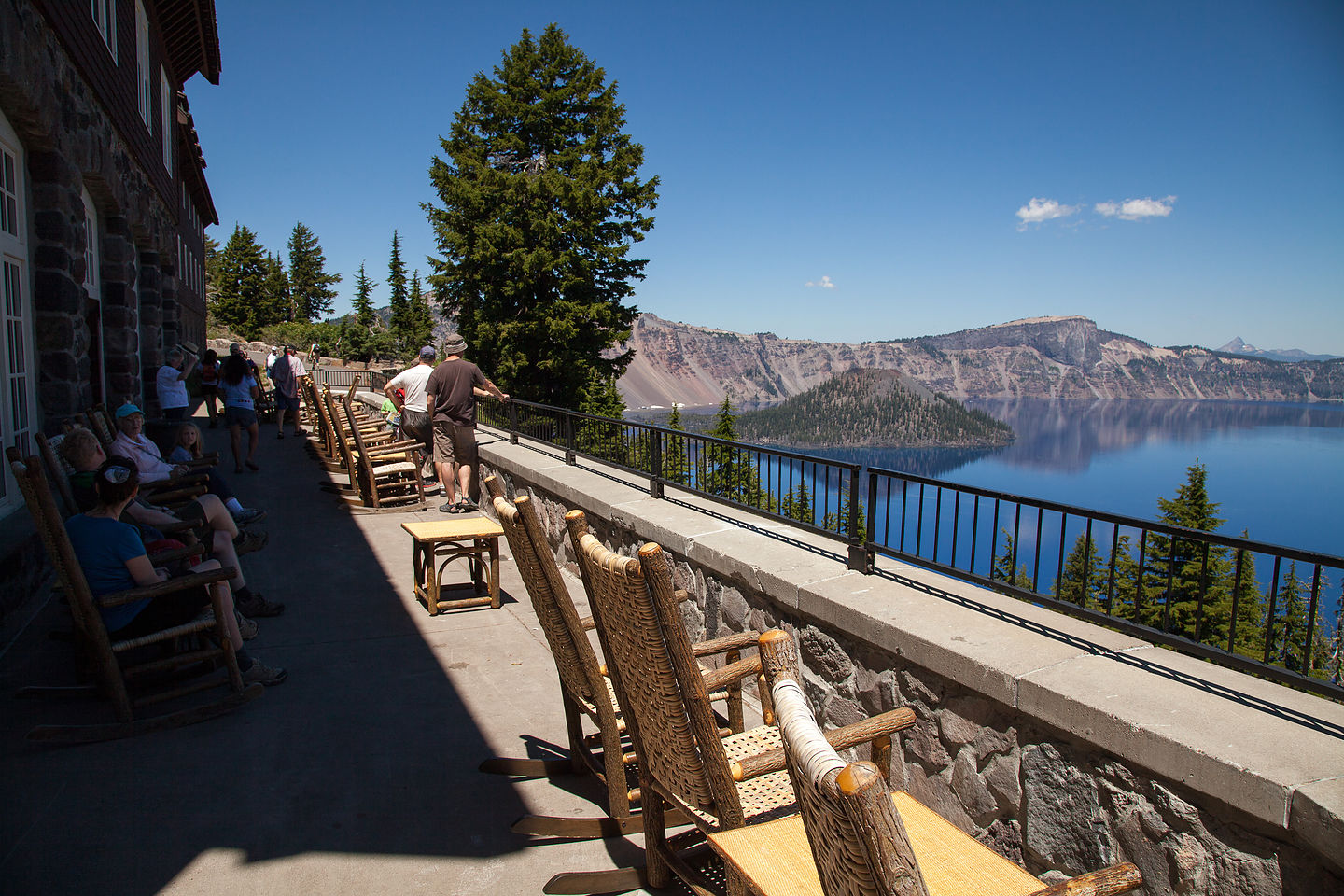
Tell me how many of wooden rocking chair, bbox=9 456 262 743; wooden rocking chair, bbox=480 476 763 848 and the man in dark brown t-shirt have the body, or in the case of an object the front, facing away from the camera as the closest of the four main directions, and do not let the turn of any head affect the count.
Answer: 1

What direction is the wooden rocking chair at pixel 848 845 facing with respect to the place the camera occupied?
facing away from the viewer and to the right of the viewer

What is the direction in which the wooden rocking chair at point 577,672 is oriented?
to the viewer's right

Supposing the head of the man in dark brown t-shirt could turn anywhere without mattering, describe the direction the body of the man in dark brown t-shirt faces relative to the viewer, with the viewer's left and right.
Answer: facing away from the viewer

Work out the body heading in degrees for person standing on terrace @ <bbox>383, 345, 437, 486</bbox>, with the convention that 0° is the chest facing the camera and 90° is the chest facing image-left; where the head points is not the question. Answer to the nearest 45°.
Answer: approximately 225°

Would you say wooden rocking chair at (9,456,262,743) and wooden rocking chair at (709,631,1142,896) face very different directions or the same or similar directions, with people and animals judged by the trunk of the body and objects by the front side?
same or similar directions

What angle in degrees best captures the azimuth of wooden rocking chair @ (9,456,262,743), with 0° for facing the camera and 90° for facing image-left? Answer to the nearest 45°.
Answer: approximately 270°

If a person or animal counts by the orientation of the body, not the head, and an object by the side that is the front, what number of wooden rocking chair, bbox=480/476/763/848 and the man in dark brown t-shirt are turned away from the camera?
1

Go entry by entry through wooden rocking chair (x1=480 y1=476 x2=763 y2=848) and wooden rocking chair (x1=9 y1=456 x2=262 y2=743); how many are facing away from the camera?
0

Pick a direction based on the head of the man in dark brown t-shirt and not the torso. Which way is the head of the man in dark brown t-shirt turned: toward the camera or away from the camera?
away from the camera

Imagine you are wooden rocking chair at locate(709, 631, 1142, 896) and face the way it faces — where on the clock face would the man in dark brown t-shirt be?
The man in dark brown t-shirt is roughly at 9 o'clock from the wooden rocking chair.
